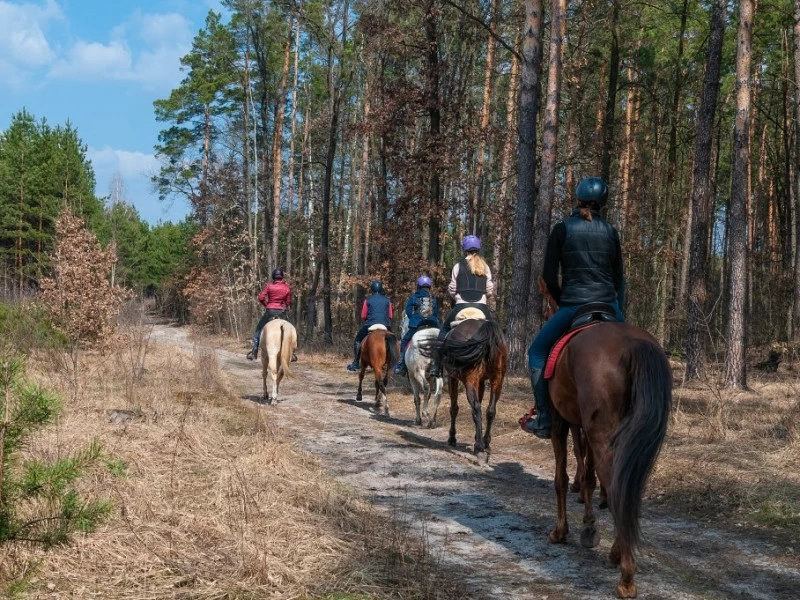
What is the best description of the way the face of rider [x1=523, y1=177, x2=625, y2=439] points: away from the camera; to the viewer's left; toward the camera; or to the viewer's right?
away from the camera

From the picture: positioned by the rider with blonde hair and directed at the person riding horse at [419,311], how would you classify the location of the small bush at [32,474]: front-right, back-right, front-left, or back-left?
back-left

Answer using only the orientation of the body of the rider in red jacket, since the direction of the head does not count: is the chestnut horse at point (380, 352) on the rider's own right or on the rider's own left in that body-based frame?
on the rider's own right

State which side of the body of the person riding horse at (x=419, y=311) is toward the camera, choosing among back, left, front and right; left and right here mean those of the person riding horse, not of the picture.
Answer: back

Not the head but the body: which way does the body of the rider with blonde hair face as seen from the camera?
away from the camera

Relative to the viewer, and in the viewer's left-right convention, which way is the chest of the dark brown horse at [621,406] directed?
facing away from the viewer and to the left of the viewer

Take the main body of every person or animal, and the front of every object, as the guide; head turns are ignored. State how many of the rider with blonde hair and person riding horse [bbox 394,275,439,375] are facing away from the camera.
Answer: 2

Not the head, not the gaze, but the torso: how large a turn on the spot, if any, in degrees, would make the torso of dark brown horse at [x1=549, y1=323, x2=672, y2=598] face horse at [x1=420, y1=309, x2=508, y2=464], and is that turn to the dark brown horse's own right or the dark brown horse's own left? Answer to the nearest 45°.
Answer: approximately 45° to the dark brown horse's own right

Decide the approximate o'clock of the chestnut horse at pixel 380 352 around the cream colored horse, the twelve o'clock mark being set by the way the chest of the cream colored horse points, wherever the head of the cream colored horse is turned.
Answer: The chestnut horse is roughly at 3 o'clock from the cream colored horse.

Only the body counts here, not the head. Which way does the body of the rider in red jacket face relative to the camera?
away from the camera

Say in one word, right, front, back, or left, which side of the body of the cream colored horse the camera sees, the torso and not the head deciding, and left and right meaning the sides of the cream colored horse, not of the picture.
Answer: back

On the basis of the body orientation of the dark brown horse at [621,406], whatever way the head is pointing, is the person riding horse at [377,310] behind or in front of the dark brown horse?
in front

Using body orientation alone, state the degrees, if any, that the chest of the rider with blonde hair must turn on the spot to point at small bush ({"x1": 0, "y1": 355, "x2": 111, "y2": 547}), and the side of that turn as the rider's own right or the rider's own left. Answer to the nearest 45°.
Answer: approximately 180°
